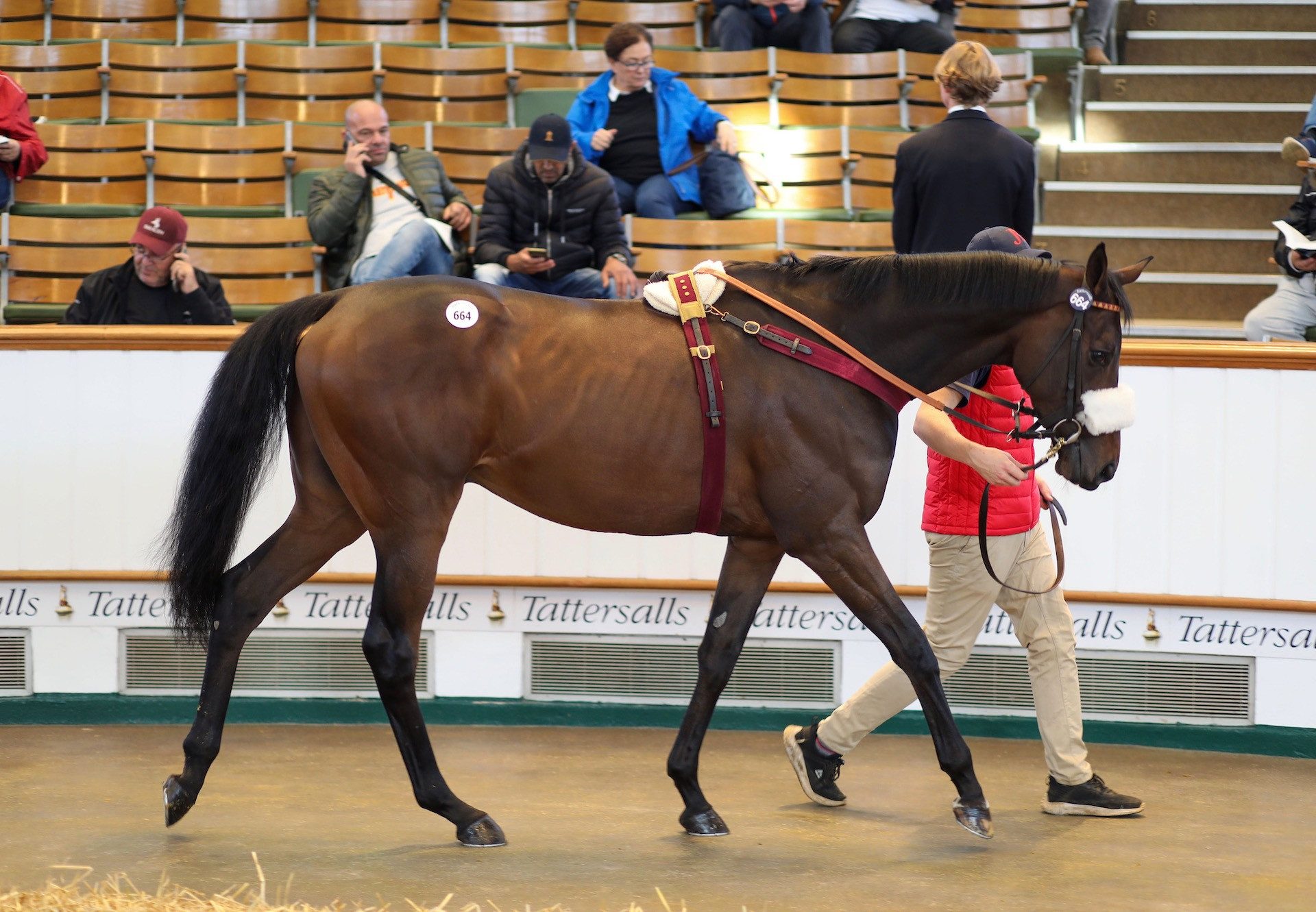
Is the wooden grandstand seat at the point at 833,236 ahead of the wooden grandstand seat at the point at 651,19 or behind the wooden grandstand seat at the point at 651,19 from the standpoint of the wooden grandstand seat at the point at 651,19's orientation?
ahead

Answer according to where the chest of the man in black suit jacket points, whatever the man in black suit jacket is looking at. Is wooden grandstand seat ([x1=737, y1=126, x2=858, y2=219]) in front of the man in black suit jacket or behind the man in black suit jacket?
in front

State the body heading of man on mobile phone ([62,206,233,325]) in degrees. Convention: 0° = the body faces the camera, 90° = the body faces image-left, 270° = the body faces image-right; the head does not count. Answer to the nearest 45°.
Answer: approximately 0°

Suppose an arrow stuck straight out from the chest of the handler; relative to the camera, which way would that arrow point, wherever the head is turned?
to the viewer's right

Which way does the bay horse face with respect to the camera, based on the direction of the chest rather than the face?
to the viewer's right

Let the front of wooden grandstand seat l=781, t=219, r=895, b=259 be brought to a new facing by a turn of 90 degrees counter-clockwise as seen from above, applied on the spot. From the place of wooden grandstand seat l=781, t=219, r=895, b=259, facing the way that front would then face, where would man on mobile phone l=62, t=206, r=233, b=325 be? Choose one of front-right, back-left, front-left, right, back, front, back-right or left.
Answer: back-right

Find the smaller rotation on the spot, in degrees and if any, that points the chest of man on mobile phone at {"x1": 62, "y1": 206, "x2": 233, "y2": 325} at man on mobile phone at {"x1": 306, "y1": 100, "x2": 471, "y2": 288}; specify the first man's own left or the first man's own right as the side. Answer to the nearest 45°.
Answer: approximately 135° to the first man's own left

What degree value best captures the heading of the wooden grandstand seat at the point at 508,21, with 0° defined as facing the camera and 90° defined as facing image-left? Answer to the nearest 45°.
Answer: approximately 0°
